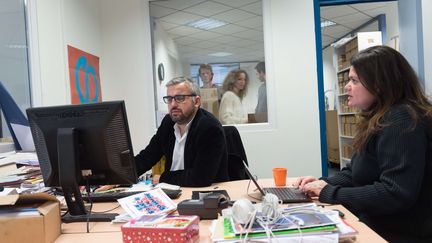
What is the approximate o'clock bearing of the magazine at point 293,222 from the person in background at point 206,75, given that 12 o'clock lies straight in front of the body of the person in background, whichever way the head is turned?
The magazine is roughly at 12 o'clock from the person in background.

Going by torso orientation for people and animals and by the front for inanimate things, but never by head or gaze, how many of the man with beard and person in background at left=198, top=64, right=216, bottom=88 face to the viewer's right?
0

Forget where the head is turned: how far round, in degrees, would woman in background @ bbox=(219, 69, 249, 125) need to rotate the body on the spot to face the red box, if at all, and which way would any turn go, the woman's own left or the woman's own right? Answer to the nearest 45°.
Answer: approximately 45° to the woman's own right

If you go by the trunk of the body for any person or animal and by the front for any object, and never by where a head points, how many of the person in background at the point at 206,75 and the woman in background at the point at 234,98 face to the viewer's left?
0

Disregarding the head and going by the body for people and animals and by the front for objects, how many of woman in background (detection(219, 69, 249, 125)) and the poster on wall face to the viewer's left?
0

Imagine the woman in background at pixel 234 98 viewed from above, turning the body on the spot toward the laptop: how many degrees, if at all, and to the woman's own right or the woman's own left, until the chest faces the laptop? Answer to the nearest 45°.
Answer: approximately 45° to the woman's own right

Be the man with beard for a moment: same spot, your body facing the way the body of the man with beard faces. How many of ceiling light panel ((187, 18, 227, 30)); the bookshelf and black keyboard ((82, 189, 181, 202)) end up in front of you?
1

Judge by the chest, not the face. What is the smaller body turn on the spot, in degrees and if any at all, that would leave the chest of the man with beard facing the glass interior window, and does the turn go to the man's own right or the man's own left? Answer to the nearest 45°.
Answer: approximately 135° to the man's own right

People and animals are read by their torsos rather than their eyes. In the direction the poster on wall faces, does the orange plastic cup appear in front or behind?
in front

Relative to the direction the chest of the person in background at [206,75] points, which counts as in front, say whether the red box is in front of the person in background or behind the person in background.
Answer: in front

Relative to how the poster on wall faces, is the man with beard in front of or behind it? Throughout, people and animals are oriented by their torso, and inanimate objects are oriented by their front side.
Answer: in front

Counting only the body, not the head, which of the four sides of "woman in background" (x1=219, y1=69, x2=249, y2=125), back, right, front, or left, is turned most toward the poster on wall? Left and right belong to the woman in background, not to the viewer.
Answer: right
